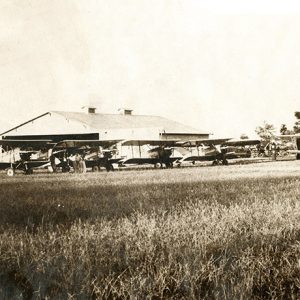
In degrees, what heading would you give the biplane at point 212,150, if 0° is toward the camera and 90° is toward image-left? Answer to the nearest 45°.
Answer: approximately 315°

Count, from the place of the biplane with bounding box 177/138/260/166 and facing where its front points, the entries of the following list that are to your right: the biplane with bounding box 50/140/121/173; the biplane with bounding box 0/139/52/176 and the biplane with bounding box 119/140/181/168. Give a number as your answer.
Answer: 3

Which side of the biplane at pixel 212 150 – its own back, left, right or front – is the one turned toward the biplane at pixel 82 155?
right

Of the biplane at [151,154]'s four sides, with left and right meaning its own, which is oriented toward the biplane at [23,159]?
right

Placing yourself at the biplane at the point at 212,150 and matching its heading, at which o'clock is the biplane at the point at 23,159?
the biplane at the point at 23,159 is roughly at 3 o'clock from the biplane at the point at 212,150.

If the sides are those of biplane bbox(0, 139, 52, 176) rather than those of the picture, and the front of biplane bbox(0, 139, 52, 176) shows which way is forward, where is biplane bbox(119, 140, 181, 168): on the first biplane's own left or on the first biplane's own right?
on the first biplane's own left

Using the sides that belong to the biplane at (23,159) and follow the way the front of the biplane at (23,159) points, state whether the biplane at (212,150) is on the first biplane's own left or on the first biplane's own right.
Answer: on the first biplane's own left
